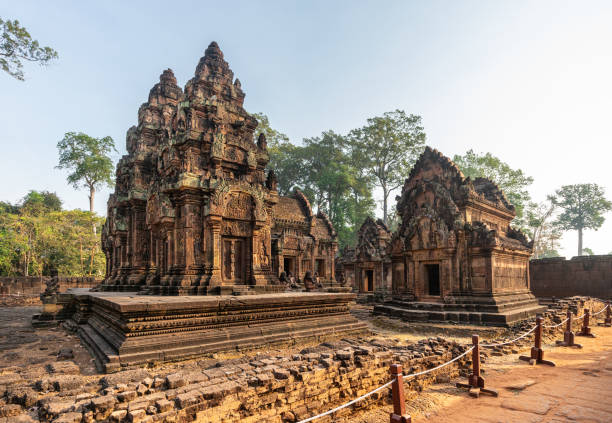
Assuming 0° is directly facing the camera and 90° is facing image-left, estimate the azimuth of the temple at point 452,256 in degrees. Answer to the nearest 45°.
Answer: approximately 45°

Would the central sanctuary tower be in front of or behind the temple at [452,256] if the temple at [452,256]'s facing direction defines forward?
in front

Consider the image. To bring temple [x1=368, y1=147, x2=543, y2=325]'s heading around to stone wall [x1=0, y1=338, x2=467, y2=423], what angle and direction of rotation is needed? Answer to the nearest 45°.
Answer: approximately 45° to its left

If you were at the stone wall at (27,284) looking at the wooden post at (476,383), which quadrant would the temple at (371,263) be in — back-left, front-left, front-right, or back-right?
front-left
